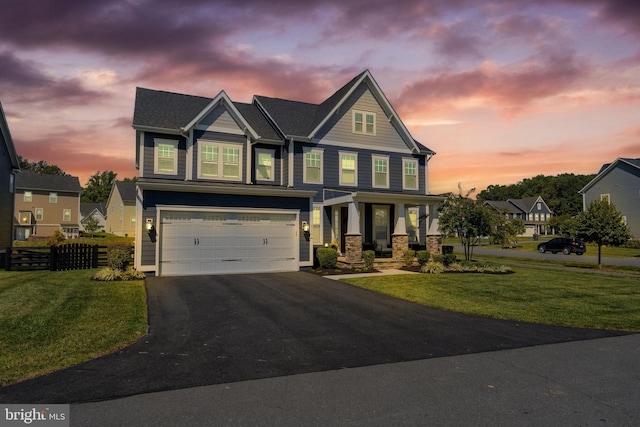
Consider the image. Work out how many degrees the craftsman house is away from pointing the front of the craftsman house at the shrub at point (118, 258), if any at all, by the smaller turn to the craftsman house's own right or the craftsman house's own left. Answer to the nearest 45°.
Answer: approximately 45° to the craftsman house's own right

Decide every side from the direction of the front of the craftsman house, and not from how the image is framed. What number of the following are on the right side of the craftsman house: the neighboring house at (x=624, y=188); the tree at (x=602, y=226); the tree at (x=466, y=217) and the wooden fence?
1

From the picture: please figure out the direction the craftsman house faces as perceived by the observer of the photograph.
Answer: facing the viewer

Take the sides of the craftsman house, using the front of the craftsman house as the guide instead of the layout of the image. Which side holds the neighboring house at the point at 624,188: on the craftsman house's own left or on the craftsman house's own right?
on the craftsman house's own left

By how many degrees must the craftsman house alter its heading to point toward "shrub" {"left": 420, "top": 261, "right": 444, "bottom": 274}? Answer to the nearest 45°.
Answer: approximately 90° to its left

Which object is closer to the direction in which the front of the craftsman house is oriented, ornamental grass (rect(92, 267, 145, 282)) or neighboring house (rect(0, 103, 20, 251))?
the ornamental grass

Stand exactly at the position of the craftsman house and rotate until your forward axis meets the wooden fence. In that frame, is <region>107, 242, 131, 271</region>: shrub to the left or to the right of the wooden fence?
left

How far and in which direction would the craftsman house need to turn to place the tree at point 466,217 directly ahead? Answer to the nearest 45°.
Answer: approximately 90° to its left

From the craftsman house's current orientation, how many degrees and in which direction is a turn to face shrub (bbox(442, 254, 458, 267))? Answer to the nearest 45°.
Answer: approximately 90° to its left

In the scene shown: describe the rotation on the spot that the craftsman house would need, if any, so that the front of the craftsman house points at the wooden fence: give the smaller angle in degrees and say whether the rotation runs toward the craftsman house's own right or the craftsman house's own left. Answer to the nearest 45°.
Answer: approximately 90° to the craftsman house's own right

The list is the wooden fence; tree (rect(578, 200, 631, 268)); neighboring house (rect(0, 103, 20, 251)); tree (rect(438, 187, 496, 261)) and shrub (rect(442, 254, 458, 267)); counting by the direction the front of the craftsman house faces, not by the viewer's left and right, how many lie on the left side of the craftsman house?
3
